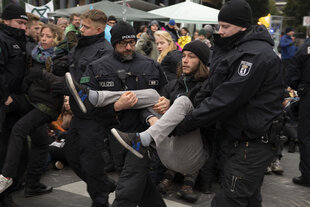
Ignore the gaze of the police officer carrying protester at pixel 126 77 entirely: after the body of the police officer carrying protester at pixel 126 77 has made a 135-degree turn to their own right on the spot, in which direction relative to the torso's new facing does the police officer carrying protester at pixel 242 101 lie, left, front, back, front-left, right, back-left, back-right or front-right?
back

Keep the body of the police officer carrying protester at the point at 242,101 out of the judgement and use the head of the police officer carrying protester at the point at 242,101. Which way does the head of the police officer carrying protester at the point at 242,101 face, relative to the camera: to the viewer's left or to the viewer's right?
to the viewer's left

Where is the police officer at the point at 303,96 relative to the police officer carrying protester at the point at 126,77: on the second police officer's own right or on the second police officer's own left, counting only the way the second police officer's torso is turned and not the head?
on the second police officer's own left

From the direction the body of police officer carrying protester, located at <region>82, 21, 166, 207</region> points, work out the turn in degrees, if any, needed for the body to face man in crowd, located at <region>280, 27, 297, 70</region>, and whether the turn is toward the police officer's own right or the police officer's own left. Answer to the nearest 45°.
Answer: approximately 135° to the police officer's own left

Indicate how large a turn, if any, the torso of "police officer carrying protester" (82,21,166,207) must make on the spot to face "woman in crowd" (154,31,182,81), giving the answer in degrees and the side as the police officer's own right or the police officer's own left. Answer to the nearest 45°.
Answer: approximately 180°

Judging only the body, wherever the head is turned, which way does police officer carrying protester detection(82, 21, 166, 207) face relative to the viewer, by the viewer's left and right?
facing the viewer

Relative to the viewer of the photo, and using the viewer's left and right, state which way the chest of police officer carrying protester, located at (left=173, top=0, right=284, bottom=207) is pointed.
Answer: facing to the left of the viewer

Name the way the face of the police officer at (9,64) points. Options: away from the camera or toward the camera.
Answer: toward the camera

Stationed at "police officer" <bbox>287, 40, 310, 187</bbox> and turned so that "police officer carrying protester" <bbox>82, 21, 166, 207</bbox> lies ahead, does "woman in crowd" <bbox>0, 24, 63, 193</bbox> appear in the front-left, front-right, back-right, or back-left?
front-right

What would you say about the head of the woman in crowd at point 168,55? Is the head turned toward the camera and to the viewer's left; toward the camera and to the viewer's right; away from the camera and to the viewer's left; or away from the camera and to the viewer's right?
toward the camera and to the viewer's left

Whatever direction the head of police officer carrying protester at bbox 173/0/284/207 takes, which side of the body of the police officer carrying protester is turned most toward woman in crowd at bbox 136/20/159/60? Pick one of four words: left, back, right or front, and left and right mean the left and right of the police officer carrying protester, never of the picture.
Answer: right
